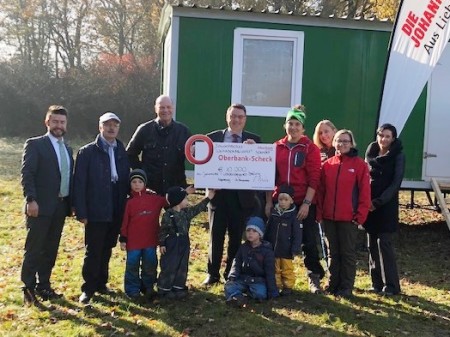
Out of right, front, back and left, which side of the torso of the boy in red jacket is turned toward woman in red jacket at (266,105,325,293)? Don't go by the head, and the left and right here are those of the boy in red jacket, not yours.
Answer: left

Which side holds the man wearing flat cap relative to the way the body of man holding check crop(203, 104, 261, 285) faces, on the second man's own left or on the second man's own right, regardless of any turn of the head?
on the second man's own right

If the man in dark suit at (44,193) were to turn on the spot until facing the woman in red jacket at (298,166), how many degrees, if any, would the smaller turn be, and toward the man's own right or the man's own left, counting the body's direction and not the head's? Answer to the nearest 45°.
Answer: approximately 45° to the man's own left

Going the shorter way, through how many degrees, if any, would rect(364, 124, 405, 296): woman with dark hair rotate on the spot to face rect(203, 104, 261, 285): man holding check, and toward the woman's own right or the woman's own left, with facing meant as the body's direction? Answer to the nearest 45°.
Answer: approximately 45° to the woman's own right

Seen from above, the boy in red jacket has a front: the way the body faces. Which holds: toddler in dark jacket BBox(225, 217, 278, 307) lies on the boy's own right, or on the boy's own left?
on the boy's own left

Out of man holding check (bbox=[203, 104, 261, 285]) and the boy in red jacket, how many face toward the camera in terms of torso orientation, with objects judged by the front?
2

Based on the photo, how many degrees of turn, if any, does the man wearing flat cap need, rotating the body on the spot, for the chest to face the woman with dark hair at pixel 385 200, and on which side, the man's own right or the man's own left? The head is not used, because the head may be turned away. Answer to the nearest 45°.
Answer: approximately 45° to the man's own left

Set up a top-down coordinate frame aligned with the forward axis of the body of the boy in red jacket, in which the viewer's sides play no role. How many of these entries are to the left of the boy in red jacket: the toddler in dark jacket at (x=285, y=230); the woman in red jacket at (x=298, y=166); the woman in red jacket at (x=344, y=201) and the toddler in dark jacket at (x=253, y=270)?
4
